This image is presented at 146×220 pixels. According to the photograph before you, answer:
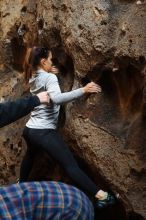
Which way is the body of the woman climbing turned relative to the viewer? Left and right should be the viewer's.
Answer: facing away from the viewer and to the right of the viewer

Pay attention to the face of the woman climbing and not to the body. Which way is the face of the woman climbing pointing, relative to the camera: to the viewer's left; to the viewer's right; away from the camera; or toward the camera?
to the viewer's right
